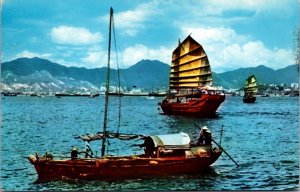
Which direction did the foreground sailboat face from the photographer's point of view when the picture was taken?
facing to the left of the viewer

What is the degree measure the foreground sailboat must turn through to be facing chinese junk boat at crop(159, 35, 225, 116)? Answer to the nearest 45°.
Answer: approximately 90° to its right
